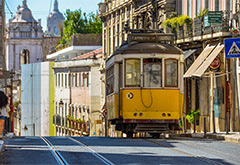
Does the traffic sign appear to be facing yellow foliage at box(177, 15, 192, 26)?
no

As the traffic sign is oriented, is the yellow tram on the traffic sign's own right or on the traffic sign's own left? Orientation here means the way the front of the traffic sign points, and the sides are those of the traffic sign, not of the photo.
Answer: on the traffic sign's own right

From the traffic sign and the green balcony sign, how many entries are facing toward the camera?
2

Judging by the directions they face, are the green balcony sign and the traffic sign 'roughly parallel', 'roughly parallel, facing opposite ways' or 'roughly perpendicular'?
roughly parallel

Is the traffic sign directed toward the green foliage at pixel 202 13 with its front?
no

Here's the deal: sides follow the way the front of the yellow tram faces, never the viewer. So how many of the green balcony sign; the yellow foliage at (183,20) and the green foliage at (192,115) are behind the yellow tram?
0

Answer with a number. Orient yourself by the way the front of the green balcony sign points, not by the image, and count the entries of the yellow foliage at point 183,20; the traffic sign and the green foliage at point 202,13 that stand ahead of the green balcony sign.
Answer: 1

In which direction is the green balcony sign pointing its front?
toward the camera

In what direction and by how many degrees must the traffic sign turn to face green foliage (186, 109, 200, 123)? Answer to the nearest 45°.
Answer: approximately 180°

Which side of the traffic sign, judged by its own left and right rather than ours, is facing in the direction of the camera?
front
